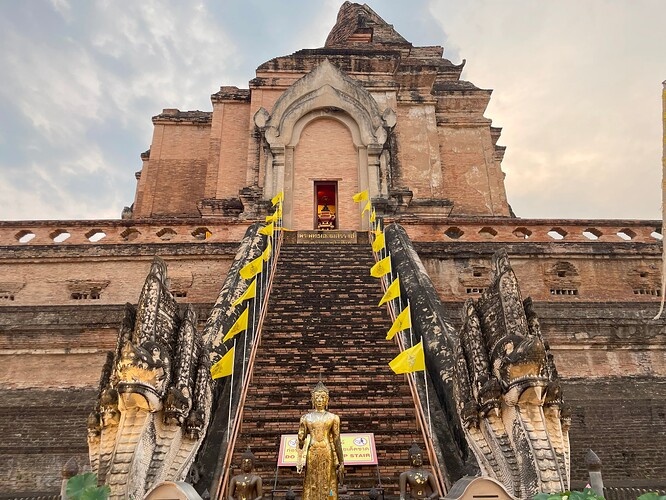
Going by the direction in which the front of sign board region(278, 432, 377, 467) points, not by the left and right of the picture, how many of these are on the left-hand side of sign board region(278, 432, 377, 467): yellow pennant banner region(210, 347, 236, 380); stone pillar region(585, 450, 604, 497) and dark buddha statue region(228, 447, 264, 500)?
1

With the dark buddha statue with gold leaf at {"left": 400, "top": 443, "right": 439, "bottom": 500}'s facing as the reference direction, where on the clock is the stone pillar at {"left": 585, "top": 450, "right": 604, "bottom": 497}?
The stone pillar is roughly at 8 o'clock from the dark buddha statue with gold leaf.

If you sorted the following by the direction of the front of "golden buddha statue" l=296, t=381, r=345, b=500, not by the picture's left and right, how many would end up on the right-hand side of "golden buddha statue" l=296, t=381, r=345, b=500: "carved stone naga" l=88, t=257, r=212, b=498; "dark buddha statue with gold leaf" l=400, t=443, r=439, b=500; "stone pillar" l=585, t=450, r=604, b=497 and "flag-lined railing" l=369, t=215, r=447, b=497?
1

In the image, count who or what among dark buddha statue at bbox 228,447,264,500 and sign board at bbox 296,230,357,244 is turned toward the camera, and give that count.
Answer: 2

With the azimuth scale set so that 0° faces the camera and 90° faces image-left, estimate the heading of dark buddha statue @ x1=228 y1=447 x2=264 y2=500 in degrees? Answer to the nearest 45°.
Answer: approximately 0°

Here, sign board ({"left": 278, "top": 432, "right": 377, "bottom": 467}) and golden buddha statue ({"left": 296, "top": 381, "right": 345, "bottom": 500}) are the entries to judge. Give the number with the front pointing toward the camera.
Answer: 2

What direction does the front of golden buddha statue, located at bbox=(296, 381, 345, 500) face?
toward the camera

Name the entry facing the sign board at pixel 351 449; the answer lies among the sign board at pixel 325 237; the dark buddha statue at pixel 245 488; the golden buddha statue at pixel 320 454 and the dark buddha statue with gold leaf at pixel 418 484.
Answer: the sign board at pixel 325 237

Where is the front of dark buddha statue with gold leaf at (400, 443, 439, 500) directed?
toward the camera

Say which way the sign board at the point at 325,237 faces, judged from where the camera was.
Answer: facing the viewer
